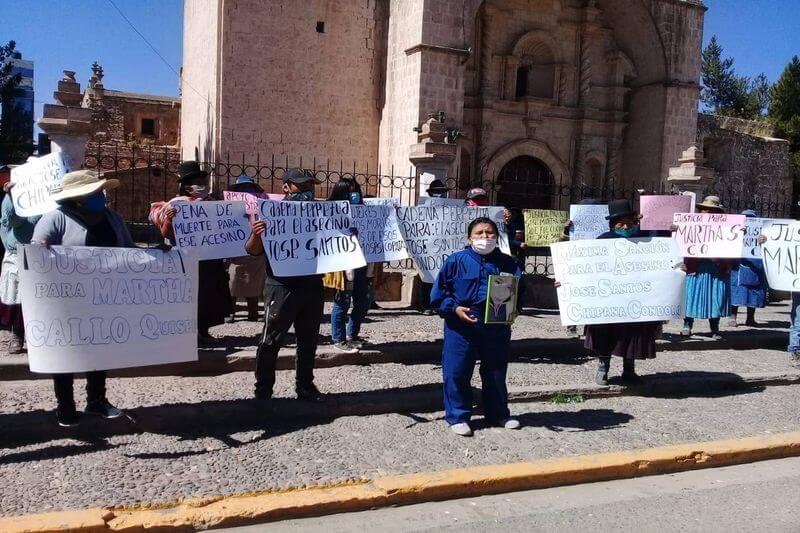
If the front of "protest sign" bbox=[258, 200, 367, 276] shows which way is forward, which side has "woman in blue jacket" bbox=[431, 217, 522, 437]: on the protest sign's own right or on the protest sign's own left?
on the protest sign's own left

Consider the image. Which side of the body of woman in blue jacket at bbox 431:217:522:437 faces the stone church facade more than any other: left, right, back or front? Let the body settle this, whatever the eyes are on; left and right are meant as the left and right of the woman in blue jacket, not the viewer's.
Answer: back

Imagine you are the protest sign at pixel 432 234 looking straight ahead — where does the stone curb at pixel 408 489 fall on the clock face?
The stone curb is roughly at 12 o'clock from the protest sign.

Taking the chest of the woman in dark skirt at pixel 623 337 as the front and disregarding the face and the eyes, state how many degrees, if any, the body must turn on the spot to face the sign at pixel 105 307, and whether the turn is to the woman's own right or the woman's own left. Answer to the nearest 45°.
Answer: approximately 45° to the woman's own right

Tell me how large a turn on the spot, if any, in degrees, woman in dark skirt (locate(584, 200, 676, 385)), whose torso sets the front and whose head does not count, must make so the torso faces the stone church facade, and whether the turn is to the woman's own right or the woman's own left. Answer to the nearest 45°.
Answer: approximately 180°

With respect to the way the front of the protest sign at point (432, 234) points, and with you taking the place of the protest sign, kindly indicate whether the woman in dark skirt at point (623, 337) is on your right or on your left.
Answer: on your left

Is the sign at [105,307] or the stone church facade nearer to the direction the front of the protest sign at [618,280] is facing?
the sign
